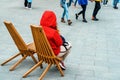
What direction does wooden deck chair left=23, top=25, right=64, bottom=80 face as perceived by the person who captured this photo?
facing away from the viewer and to the right of the viewer

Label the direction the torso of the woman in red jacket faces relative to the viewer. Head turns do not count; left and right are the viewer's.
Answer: facing away from the viewer and to the right of the viewer

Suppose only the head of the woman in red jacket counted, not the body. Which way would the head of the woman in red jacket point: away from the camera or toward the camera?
away from the camera
